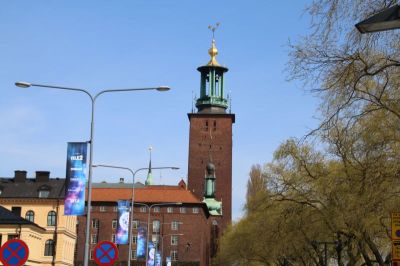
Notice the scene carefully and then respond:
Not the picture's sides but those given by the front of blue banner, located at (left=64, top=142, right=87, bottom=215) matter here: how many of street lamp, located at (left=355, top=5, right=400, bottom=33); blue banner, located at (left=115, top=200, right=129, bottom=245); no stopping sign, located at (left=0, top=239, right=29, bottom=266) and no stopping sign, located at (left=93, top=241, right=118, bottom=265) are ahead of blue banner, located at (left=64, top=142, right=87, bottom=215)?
3

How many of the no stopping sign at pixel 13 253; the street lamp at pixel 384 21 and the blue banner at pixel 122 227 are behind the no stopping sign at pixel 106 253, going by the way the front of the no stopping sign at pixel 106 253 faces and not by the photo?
1

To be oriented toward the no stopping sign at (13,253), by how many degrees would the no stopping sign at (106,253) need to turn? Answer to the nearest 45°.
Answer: approximately 45° to its right

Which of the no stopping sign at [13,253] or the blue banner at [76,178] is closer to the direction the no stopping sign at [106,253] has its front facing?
the no stopping sign at [13,253]

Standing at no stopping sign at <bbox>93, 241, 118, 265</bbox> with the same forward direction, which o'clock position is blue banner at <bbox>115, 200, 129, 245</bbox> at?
The blue banner is roughly at 6 o'clock from the no stopping sign.

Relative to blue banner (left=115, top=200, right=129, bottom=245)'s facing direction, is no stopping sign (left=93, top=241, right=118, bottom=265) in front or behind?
in front

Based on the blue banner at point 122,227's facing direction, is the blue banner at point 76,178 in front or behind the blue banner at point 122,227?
in front

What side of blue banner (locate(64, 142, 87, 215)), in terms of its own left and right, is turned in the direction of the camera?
front

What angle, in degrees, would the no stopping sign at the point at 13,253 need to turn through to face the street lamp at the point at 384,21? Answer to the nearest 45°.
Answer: approximately 45° to its left

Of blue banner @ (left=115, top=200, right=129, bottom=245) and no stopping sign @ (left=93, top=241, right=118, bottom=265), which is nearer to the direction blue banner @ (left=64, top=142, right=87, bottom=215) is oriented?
the no stopping sign

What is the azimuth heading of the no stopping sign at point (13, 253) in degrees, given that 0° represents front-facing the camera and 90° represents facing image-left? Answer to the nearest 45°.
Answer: approximately 0°

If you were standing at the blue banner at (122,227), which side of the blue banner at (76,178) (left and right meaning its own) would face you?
back

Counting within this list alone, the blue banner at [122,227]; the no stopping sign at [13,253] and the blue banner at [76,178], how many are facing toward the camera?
3

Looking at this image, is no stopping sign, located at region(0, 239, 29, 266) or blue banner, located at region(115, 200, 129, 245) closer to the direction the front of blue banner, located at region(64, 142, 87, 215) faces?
the no stopping sign
